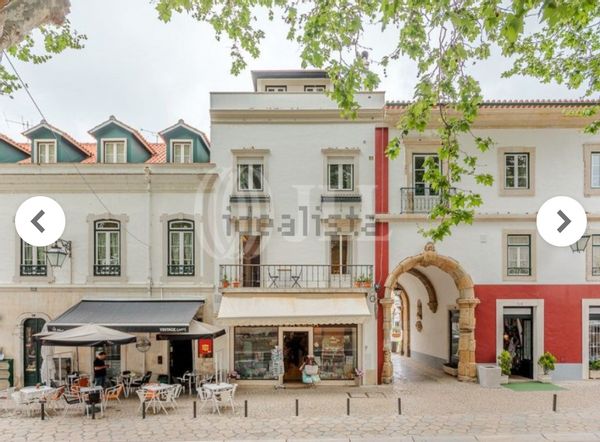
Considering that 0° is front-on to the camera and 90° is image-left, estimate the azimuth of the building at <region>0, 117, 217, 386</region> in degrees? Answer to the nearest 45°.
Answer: approximately 0°

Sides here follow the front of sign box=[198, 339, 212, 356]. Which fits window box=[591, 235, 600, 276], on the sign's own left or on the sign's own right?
on the sign's own left

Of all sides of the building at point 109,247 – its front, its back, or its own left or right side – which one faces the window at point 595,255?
left

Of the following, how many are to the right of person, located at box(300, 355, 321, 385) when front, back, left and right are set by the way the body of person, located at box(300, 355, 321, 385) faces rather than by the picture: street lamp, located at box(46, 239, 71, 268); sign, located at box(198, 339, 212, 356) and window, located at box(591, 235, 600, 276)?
2

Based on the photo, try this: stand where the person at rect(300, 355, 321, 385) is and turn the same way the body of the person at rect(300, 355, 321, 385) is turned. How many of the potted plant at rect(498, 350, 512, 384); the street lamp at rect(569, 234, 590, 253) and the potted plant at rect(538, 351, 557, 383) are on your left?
3

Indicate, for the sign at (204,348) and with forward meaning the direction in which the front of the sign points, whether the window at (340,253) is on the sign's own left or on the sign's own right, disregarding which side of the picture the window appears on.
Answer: on the sign's own left

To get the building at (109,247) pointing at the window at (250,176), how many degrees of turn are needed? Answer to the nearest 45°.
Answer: approximately 90° to its left

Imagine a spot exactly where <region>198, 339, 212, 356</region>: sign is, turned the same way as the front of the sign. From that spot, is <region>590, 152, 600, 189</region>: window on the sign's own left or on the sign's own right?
on the sign's own left
